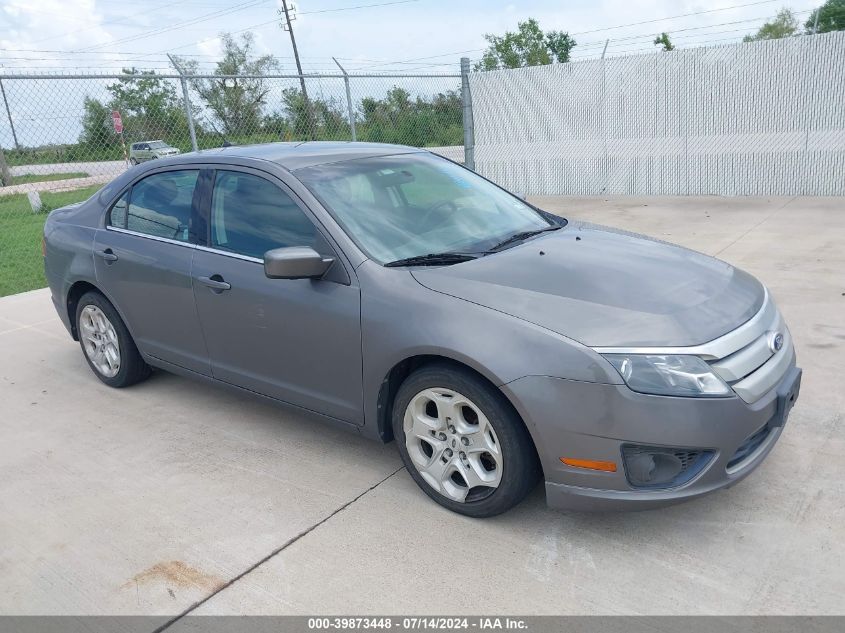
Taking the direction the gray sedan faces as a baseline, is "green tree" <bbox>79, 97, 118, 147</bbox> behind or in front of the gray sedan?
behind

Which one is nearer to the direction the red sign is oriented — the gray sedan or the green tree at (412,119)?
the gray sedan

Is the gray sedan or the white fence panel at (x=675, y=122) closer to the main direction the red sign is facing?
the gray sedan

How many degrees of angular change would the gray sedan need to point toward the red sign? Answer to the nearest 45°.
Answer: approximately 180°

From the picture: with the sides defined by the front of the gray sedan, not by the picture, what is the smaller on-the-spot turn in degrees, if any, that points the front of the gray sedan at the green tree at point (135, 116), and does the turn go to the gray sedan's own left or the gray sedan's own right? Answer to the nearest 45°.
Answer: approximately 180°

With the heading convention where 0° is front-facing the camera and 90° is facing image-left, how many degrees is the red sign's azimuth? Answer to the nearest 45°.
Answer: approximately 0°

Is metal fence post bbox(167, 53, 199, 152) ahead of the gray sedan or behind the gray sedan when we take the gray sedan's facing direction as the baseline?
behind

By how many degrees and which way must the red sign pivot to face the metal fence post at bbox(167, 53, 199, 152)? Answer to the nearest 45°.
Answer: approximately 45° to its left

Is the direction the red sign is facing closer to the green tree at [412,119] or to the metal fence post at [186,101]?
the metal fence post
